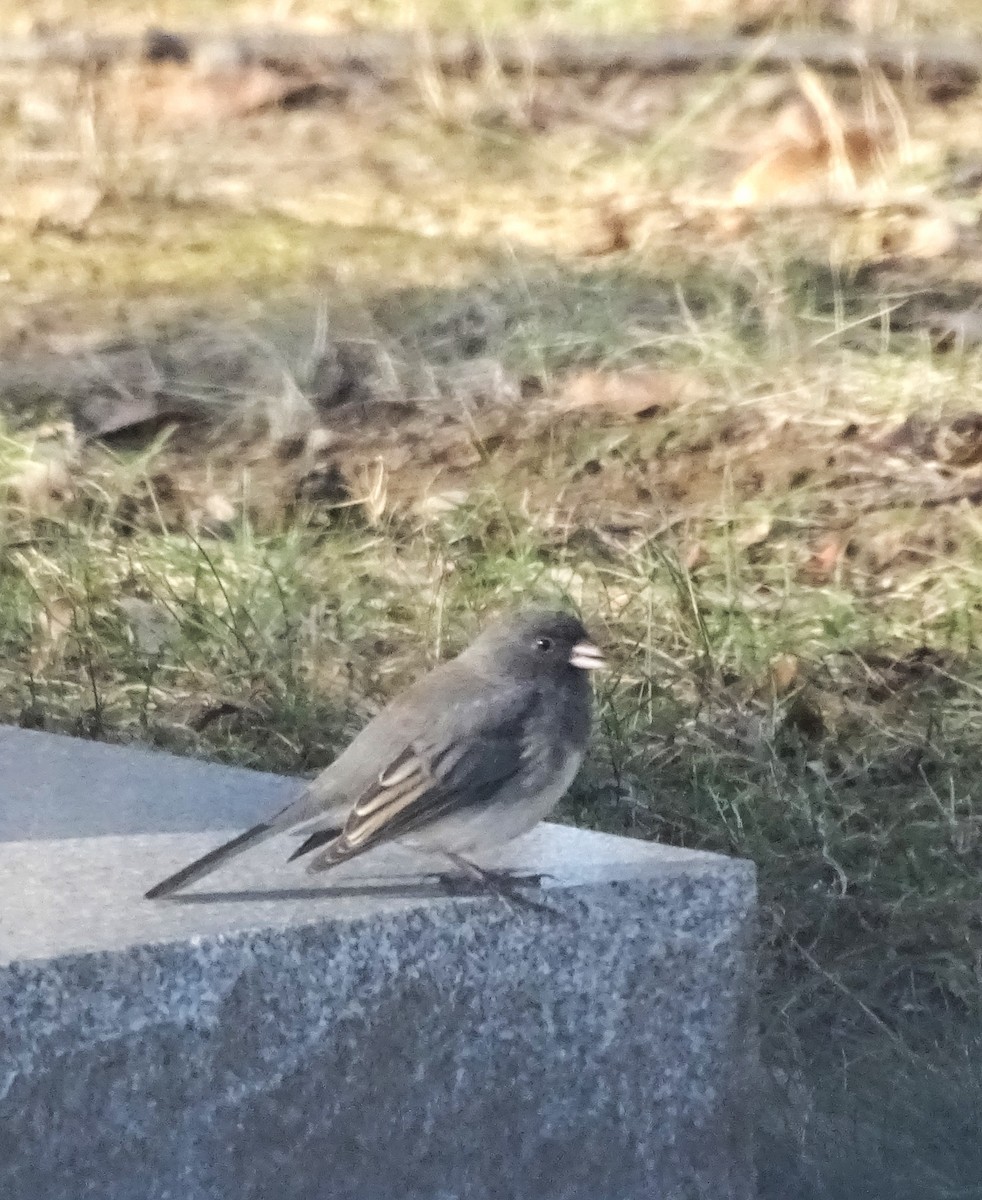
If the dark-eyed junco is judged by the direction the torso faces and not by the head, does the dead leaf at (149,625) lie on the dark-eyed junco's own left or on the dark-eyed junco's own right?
on the dark-eyed junco's own left

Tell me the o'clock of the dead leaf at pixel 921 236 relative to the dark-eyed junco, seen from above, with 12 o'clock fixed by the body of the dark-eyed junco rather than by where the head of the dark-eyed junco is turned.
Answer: The dead leaf is roughly at 10 o'clock from the dark-eyed junco.

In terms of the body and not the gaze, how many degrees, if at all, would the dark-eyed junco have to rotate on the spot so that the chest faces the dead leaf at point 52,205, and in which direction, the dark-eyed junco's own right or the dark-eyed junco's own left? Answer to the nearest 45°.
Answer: approximately 90° to the dark-eyed junco's own left

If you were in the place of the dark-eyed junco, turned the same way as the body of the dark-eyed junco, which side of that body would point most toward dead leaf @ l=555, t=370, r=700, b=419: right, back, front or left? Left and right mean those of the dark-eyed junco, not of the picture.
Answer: left

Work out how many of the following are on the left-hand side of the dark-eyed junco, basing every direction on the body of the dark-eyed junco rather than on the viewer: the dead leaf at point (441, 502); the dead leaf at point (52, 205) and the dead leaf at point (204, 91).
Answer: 3

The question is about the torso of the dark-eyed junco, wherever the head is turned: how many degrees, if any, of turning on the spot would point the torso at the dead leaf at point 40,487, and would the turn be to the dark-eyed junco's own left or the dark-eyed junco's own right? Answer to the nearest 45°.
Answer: approximately 90° to the dark-eyed junco's own left

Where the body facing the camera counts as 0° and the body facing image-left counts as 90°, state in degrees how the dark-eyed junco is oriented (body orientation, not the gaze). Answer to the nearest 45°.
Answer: approximately 270°

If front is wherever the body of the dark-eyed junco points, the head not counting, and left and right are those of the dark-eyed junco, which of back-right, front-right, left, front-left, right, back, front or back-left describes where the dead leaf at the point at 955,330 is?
front-left
